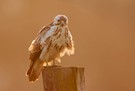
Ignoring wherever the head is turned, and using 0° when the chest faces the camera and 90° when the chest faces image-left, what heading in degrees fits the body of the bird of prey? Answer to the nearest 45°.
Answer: approximately 315°
